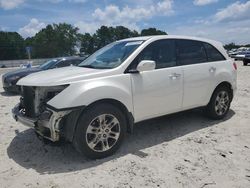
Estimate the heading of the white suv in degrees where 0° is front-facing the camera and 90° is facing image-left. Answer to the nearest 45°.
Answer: approximately 45°
